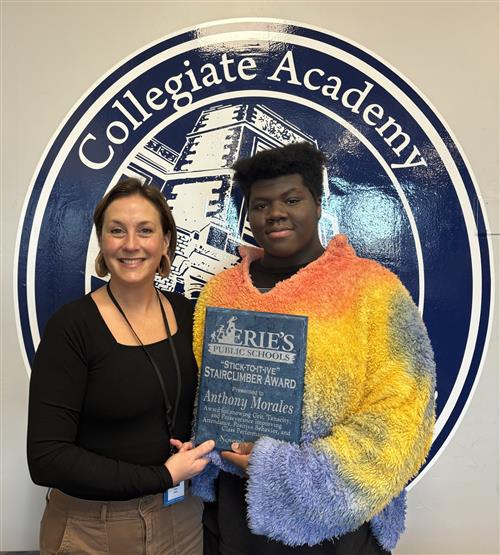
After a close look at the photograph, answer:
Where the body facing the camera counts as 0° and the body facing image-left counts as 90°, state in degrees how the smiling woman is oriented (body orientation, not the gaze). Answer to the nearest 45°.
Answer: approximately 315°

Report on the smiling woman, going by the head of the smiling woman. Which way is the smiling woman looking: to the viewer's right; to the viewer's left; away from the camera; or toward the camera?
toward the camera
